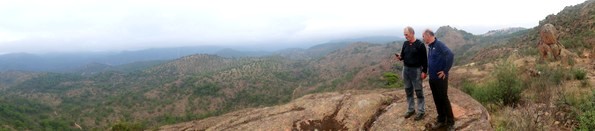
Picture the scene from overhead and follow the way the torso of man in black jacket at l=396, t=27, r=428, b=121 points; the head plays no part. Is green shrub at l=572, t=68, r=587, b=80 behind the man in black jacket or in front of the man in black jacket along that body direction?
behind

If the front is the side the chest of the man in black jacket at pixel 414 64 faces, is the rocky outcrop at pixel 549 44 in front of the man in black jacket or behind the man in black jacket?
behind

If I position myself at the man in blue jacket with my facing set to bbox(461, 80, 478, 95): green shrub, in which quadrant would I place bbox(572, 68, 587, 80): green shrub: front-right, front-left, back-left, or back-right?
front-right

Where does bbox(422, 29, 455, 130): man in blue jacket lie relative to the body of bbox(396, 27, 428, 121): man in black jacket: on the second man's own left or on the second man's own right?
on the second man's own left

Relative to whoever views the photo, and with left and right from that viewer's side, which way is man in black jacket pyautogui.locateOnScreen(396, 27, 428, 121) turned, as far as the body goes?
facing the viewer and to the left of the viewer
